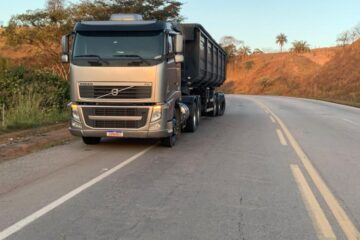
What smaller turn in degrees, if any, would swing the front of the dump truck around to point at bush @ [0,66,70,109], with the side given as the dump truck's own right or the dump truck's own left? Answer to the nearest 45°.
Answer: approximately 135° to the dump truck's own right

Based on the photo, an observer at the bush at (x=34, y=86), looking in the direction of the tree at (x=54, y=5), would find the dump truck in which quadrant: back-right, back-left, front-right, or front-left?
back-right

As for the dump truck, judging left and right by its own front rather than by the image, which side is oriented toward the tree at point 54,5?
back

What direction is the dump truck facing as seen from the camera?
toward the camera

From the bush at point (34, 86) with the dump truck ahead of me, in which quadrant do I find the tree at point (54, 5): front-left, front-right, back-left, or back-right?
back-left
